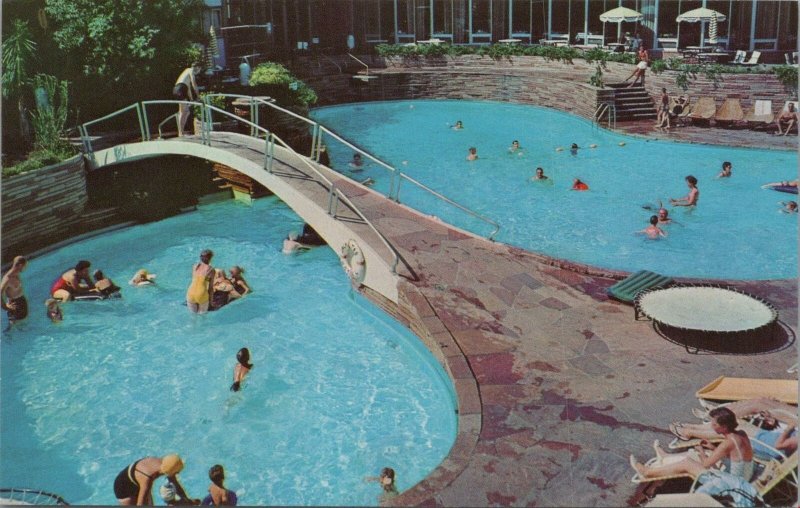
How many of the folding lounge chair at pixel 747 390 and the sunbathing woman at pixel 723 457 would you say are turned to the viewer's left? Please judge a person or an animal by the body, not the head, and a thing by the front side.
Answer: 2

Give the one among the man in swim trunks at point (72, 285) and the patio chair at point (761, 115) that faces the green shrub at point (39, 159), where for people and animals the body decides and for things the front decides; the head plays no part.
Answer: the patio chair

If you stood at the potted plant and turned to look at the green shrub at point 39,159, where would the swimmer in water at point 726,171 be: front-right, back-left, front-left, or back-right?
back-left

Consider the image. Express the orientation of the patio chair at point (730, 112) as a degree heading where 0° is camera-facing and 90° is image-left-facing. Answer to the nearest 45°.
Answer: approximately 45°

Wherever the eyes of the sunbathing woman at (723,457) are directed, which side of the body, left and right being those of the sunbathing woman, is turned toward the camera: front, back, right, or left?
left

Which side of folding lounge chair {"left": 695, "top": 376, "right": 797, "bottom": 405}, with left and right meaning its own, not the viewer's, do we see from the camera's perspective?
left

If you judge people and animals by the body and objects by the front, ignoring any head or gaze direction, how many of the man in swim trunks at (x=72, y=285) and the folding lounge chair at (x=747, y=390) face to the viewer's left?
1
